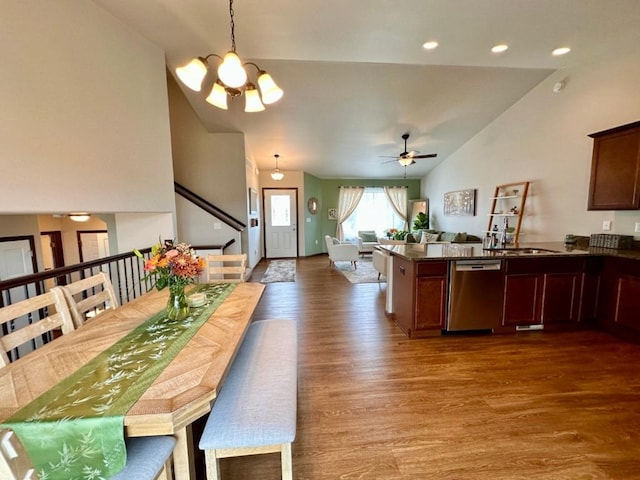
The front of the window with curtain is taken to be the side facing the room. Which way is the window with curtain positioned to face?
toward the camera

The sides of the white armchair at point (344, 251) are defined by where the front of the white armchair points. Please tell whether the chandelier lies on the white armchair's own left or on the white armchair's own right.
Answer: on the white armchair's own right

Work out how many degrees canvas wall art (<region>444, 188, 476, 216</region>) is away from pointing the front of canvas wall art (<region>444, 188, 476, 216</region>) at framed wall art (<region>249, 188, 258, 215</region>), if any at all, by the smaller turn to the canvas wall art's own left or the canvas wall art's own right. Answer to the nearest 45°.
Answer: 0° — it already faces it

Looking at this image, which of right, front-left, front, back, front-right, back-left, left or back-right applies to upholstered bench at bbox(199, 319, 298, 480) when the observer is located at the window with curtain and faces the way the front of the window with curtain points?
front

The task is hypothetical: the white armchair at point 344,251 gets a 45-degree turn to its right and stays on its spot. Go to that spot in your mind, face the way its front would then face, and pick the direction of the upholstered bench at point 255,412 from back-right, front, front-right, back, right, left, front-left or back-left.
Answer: front-right

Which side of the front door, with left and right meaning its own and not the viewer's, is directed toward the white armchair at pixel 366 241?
left

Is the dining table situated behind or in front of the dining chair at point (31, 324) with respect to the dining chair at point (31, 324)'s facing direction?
in front

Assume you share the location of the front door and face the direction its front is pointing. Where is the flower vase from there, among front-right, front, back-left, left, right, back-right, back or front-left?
front

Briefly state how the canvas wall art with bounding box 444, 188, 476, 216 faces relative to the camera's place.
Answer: facing the viewer and to the left of the viewer

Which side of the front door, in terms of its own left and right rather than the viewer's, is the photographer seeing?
front

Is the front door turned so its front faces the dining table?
yes

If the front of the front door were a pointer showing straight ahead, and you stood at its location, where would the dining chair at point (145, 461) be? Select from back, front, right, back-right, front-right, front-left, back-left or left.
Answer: front

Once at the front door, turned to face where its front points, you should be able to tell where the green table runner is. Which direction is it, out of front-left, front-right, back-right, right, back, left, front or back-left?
front

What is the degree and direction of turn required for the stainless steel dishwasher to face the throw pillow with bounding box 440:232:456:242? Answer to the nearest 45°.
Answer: approximately 180°

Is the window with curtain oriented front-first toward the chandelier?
yes
